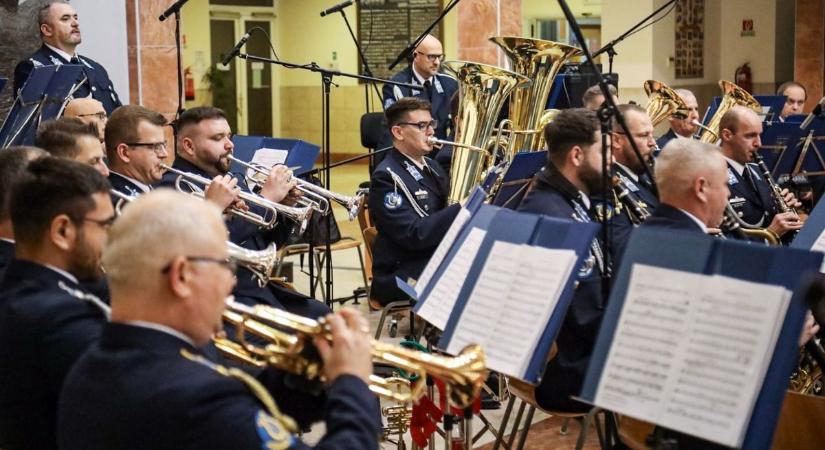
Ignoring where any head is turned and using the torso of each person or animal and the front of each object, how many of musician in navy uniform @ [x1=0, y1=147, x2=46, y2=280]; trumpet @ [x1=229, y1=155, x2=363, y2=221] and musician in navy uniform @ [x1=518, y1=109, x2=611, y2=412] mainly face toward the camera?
0

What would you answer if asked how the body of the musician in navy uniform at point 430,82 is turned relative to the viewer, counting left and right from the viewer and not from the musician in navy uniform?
facing the viewer and to the right of the viewer

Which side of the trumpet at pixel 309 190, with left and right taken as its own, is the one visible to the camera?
right

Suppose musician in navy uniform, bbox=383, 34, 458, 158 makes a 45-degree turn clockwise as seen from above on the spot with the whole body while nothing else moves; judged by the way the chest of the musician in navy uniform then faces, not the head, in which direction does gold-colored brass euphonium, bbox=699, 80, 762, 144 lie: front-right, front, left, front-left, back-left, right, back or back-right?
left

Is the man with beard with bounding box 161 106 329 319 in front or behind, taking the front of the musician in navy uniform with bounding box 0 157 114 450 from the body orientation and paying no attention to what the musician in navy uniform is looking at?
in front

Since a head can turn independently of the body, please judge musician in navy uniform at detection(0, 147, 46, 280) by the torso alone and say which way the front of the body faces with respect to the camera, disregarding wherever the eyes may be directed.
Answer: to the viewer's right

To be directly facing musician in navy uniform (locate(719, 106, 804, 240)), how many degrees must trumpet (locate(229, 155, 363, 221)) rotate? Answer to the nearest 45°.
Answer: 0° — it already faces them

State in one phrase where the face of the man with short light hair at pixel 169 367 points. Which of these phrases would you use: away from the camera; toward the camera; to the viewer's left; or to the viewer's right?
to the viewer's right

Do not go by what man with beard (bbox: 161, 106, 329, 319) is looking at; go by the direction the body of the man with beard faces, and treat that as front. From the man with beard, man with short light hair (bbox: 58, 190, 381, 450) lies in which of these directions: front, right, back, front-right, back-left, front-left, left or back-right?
front-right

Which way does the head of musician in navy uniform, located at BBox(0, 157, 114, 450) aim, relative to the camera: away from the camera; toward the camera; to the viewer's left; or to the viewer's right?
to the viewer's right

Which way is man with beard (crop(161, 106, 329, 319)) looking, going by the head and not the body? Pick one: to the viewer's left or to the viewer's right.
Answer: to the viewer's right

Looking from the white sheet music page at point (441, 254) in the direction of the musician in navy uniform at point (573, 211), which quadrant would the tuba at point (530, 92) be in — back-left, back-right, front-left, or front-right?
front-left

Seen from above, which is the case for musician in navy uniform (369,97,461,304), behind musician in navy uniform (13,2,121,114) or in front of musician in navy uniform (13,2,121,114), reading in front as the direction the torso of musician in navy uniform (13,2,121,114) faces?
in front

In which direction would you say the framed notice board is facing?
toward the camera
